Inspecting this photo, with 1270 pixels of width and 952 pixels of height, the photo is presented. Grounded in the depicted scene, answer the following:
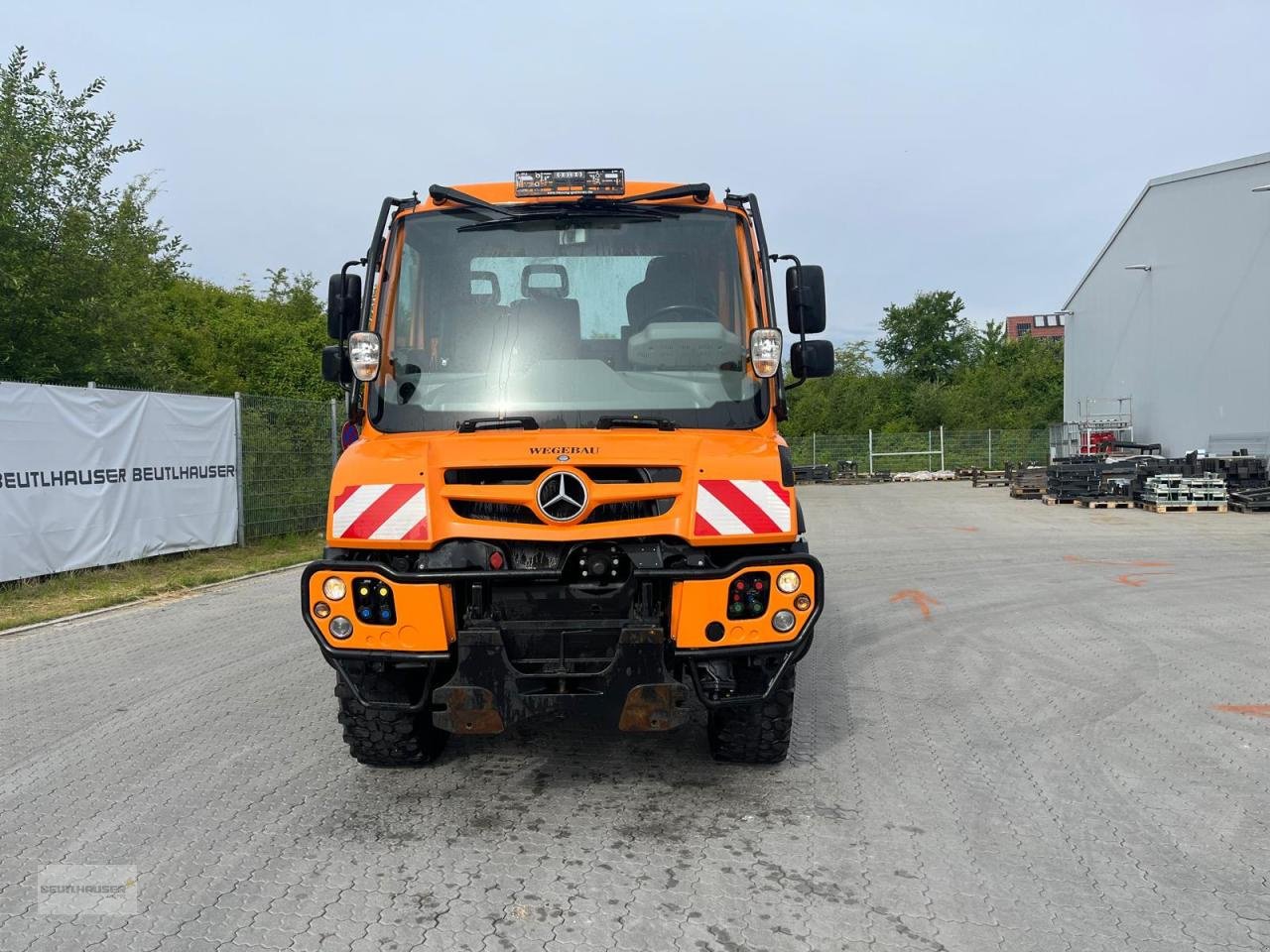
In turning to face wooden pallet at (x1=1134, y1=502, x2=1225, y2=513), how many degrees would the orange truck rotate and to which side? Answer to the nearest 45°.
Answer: approximately 135° to its left

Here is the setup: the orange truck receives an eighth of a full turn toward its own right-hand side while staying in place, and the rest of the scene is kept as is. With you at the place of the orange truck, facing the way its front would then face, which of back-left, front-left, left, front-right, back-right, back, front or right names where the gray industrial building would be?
back

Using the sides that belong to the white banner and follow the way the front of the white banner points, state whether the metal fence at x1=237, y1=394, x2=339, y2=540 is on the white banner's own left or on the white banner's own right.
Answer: on the white banner's own left

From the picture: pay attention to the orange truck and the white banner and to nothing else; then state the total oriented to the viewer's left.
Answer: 0

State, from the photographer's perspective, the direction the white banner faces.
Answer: facing the viewer and to the right of the viewer

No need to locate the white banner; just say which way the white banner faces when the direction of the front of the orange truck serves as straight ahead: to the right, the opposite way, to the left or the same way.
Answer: to the left

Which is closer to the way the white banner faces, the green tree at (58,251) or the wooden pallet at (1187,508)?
the wooden pallet

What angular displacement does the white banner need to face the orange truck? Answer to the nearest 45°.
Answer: approximately 45° to its right

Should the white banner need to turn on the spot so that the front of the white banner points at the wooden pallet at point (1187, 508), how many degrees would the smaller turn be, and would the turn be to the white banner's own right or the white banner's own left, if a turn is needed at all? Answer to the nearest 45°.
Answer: approximately 45° to the white banner's own left

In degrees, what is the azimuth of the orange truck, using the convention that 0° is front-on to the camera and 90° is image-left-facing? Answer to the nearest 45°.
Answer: approximately 0°

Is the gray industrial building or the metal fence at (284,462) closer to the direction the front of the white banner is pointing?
the gray industrial building

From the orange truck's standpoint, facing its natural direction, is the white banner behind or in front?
behind
